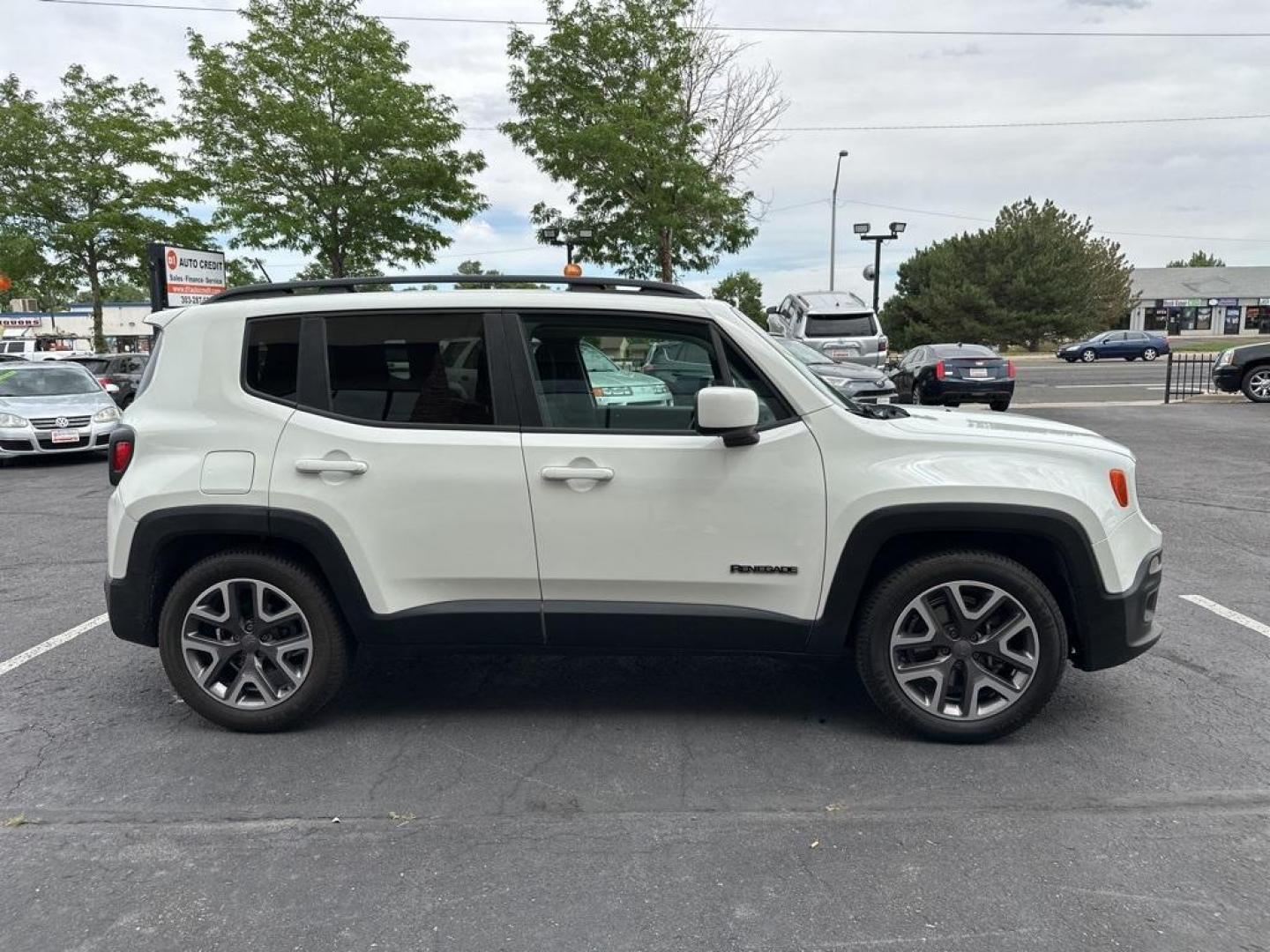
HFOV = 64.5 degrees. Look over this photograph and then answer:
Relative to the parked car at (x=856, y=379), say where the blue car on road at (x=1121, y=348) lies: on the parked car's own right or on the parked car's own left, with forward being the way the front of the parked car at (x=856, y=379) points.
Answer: on the parked car's own left

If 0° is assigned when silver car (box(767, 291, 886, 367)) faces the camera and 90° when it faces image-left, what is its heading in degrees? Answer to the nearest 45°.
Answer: approximately 135°

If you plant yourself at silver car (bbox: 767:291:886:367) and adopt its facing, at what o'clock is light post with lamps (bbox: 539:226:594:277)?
The light post with lamps is roughly at 11 o'clock from the silver car.

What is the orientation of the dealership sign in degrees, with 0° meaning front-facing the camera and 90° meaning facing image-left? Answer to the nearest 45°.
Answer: approximately 315°

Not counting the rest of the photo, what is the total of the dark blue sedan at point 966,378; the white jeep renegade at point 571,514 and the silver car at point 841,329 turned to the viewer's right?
1

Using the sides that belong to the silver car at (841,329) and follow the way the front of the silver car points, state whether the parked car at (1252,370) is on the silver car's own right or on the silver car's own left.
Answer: on the silver car's own right

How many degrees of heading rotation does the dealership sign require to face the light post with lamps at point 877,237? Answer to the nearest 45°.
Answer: approximately 45° to its left

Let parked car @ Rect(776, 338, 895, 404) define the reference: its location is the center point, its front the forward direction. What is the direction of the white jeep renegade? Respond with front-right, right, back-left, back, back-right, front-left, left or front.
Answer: front-right

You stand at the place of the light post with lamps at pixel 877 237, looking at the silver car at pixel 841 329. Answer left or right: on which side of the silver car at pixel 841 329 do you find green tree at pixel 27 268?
right

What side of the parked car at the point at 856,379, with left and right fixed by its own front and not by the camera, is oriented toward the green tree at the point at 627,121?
back

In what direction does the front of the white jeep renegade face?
to the viewer's right
